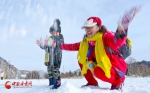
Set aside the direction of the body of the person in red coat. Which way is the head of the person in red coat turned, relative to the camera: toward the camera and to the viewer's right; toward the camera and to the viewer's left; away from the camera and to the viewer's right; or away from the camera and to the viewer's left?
toward the camera and to the viewer's left

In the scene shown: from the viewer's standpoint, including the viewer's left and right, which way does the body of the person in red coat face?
facing the viewer and to the left of the viewer
